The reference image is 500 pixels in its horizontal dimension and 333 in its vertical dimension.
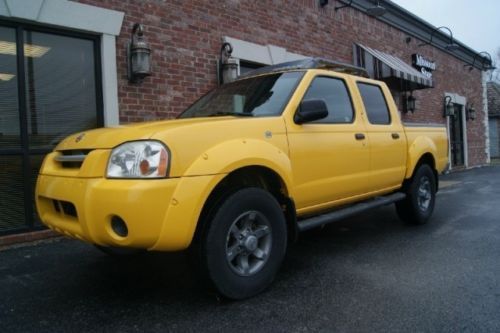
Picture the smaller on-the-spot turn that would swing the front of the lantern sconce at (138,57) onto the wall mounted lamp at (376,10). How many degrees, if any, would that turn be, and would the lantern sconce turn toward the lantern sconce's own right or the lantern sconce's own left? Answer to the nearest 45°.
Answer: approximately 90° to the lantern sconce's own left

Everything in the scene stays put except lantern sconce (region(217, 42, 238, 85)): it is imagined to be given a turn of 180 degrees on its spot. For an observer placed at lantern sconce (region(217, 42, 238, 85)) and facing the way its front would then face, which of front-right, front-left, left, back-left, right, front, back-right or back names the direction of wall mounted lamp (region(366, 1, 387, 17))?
right

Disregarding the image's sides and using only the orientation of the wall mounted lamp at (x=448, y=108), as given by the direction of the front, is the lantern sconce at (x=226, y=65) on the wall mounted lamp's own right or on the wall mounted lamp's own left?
on the wall mounted lamp's own right

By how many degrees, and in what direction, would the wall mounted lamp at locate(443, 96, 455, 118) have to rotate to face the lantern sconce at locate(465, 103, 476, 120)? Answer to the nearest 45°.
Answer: approximately 135° to its left

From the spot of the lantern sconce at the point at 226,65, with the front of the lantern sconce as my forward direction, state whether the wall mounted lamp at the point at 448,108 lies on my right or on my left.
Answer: on my left

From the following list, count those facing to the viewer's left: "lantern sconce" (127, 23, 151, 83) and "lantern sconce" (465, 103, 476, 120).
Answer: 0

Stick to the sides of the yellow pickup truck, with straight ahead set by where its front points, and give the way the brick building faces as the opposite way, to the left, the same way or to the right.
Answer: to the left

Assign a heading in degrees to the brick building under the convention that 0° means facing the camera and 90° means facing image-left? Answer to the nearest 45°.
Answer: approximately 315°

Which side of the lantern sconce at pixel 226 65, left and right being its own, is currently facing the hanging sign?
left

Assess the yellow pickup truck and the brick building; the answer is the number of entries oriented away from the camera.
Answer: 0

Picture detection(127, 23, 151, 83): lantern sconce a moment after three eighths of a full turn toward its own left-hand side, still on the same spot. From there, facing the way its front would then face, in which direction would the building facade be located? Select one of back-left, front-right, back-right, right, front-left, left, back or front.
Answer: front-right
